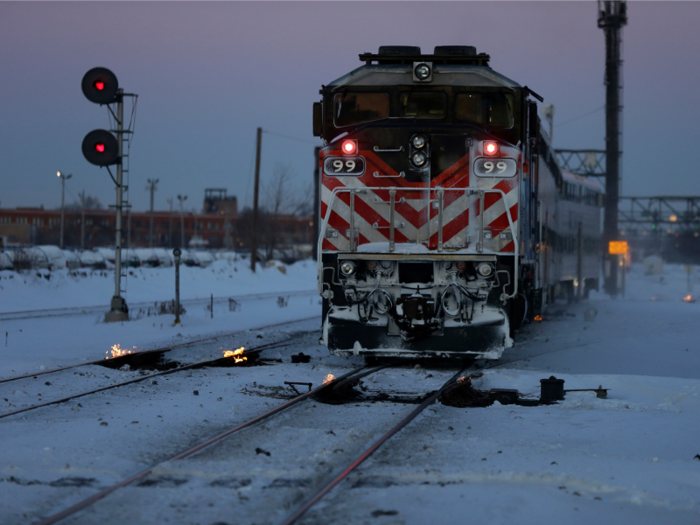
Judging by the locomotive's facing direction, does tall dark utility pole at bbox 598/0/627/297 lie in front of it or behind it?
behind

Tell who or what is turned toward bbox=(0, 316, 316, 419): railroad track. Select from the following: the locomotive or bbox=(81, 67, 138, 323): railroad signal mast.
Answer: the railroad signal mast

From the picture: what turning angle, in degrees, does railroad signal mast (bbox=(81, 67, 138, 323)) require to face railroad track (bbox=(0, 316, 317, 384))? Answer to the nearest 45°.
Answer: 0° — it already faces it

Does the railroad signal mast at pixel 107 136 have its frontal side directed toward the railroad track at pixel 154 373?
yes

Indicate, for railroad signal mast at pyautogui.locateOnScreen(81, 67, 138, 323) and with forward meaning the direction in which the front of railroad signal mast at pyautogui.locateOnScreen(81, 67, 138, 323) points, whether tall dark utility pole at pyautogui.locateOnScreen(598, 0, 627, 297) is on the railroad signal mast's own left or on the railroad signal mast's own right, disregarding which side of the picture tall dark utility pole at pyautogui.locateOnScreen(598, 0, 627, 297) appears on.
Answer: on the railroad signal mast's own left

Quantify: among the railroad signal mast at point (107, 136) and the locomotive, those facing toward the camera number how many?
2

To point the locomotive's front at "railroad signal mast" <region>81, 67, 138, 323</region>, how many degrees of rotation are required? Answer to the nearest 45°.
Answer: approximately 135° to its right

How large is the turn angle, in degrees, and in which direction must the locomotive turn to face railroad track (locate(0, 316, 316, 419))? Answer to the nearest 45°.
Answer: approximately 90° to its right
